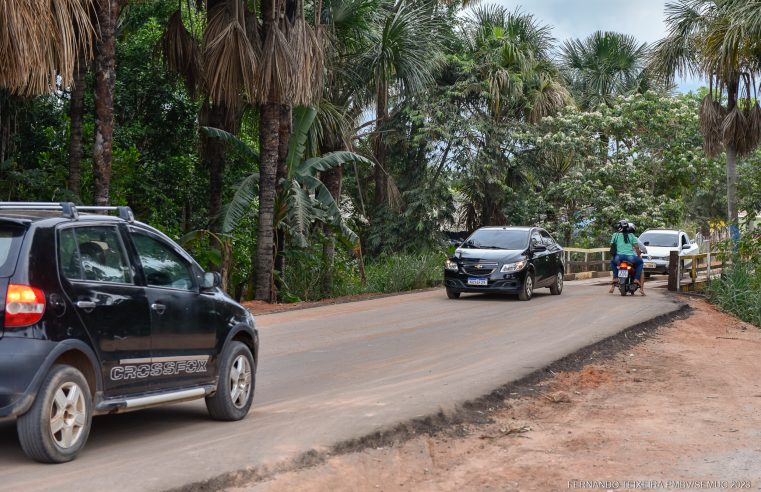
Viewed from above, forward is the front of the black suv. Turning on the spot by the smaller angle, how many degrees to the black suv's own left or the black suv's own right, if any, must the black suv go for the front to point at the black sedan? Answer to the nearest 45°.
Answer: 0° — it already faces it

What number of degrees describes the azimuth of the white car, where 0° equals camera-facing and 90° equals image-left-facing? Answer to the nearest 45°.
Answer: approximately 45°

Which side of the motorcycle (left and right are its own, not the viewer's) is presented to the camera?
back

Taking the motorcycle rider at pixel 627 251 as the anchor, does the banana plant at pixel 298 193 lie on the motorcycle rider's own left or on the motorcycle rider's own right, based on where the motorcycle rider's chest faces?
on the motorcycle rider's own left

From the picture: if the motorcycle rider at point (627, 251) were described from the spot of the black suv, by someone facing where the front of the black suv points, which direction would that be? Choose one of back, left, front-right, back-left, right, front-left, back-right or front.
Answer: front

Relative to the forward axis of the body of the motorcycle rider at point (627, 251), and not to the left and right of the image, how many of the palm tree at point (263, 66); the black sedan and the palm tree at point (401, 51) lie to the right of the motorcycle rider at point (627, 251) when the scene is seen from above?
0

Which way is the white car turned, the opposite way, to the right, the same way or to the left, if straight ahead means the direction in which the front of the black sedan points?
the same way

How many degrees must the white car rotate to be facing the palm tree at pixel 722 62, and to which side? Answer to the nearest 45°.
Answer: approximately 45° to its left

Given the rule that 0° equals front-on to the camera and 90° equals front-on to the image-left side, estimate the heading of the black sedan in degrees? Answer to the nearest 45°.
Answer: approximately 45°

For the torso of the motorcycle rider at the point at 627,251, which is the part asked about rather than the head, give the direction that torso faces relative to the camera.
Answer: away from the camera

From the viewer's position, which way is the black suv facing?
facing away from the viewer and to the right of the viewer

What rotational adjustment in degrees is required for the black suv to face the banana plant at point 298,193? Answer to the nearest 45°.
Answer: approximately 45° to its left

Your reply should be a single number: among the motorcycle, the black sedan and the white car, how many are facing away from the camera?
1

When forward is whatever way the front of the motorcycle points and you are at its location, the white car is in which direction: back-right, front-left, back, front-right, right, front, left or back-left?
front

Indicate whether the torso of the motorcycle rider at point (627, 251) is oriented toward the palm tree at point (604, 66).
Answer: yes
